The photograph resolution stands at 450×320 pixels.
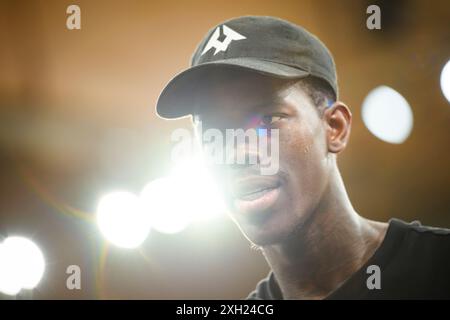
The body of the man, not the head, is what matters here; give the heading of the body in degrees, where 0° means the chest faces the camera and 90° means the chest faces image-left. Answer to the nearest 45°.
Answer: approximately 45°

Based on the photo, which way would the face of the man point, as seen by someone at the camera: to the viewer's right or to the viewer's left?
to the viewer's left
